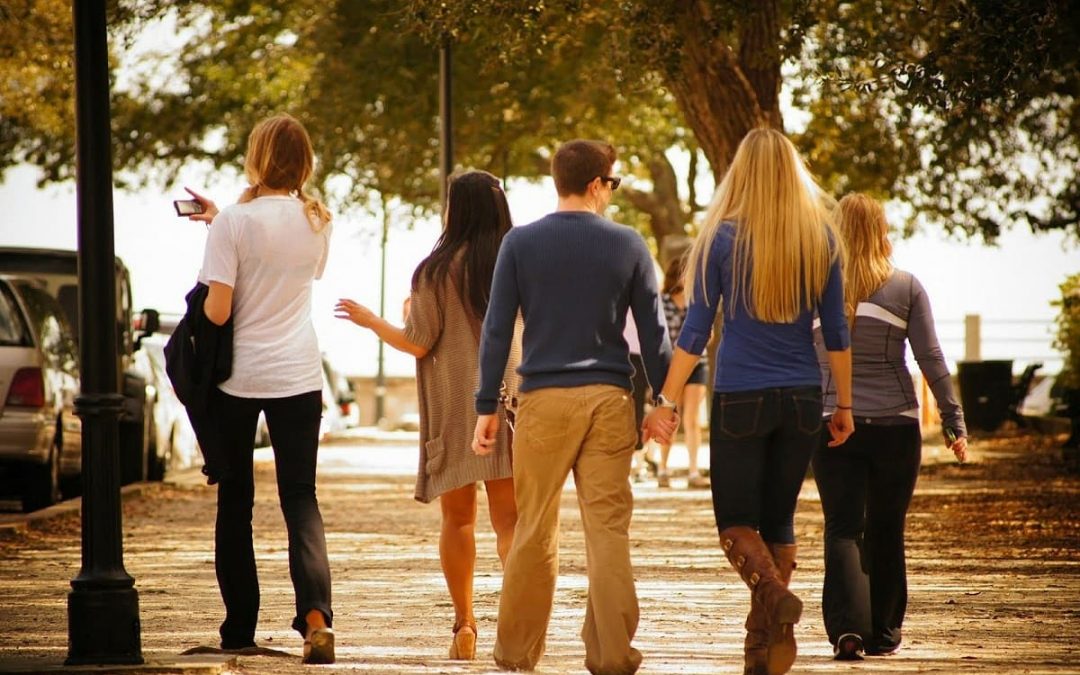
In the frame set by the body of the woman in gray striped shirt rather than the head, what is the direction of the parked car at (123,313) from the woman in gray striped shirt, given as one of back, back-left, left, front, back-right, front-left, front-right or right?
front-left

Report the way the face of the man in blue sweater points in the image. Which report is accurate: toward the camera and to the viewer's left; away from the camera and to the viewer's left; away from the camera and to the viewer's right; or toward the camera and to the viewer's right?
away from the camera and to the viewer's right

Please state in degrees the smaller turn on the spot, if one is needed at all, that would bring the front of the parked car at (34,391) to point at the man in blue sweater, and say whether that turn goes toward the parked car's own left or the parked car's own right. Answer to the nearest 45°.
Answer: approximately 180°

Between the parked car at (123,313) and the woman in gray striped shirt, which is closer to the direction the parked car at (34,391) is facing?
the parked car

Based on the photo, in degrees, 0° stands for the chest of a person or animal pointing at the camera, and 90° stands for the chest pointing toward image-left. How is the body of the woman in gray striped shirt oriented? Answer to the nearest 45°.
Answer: approximately 180°

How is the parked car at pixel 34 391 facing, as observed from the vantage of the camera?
facing away from the viewer

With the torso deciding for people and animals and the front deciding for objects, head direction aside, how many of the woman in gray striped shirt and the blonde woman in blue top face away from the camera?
2

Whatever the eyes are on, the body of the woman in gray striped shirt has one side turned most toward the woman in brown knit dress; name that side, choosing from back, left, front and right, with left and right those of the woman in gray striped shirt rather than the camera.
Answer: left

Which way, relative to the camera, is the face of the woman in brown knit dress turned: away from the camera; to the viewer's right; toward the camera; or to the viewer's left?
away from the camera

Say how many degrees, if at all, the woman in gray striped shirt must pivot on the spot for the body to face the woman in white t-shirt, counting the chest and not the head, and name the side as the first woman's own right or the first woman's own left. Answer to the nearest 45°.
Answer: approximately 90° to the first woman's own left

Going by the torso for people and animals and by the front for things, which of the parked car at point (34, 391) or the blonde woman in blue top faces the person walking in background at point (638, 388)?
the blonde woman in blue top

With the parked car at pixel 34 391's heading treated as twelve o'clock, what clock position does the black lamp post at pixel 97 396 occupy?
The black lamp post is roughly at 6 o'clock from the parked car.

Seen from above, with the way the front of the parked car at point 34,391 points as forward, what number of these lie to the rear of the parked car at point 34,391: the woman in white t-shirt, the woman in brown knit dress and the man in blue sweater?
3

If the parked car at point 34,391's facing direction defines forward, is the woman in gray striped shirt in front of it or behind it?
behind

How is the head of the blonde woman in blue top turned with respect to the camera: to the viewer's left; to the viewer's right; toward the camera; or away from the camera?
away from the camera

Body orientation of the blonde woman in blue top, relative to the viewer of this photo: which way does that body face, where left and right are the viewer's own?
facing away from the viewer
